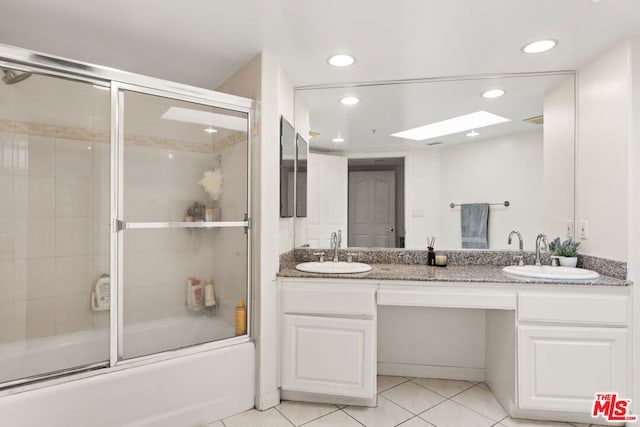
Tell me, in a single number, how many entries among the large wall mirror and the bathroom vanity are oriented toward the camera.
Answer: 2

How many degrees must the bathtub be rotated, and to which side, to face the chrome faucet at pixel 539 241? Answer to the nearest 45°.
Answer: approximately 45° to its left

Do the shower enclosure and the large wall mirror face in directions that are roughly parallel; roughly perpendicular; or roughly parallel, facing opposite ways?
roughly perpendicular

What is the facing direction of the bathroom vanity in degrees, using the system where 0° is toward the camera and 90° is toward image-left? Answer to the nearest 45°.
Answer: approximately 0°
